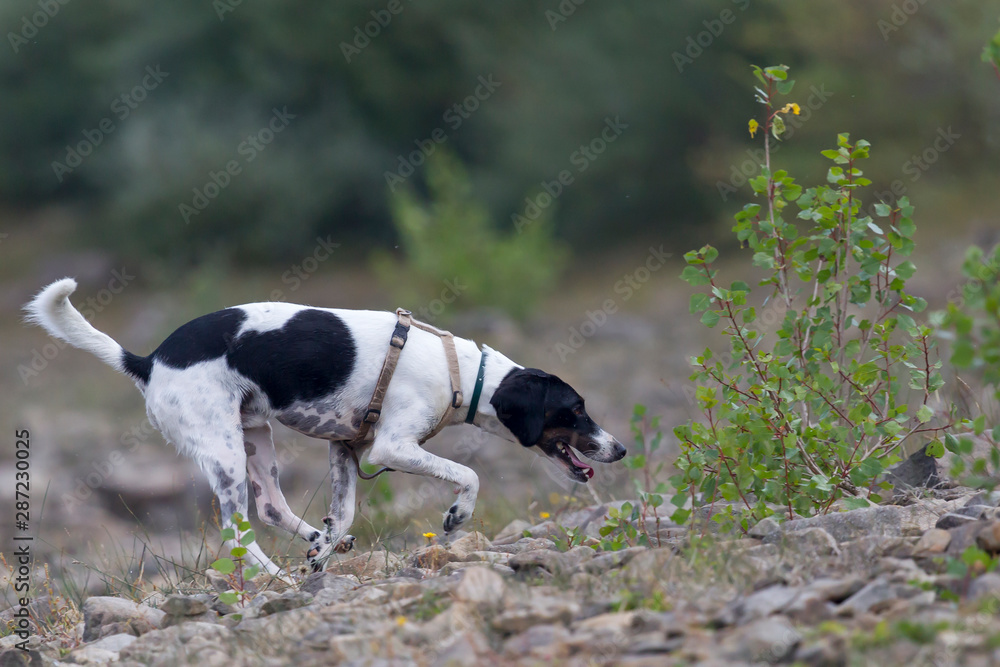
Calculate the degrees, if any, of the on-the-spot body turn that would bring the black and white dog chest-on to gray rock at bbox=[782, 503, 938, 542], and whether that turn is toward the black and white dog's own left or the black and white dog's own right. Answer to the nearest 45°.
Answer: approximately 45° to the black and white dog's own right

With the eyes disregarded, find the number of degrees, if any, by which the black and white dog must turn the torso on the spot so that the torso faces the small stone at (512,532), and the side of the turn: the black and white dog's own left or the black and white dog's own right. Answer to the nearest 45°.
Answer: approximately 45° to the black and white dog's own left

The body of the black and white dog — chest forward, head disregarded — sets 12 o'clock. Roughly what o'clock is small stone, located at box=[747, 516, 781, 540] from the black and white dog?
The small stone is roughly at 1 o'clock from the black and white dog.

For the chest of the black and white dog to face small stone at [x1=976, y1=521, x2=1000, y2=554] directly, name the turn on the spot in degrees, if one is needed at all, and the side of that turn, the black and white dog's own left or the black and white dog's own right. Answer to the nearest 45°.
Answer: approximately 45° to the black and white dog's own right

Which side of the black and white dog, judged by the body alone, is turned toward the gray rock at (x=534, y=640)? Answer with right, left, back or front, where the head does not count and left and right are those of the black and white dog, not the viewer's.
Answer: right

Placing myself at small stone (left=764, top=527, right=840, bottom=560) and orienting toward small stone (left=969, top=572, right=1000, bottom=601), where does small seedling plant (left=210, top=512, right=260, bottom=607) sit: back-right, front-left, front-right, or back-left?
back-right

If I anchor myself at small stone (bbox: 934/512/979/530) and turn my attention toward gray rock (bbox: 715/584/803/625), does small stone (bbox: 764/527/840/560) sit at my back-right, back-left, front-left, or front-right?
front-right

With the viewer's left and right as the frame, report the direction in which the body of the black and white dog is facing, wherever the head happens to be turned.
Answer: facing to the right of the viewer

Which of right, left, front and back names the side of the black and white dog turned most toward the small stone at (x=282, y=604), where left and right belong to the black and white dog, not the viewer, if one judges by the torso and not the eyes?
right

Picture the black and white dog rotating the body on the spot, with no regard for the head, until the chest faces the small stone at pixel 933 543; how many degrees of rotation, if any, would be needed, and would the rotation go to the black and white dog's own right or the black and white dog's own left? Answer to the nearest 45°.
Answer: approximately 45° to the black and white dog's own right

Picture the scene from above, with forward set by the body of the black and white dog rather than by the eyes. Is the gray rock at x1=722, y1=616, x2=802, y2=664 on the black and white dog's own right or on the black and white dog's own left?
on the black and white dog's own right

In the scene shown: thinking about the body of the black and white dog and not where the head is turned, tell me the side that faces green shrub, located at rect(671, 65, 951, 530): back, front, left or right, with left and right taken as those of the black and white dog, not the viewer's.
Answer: front

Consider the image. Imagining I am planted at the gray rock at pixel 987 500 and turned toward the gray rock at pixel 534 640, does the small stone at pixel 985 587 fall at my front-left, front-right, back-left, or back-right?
front-left
